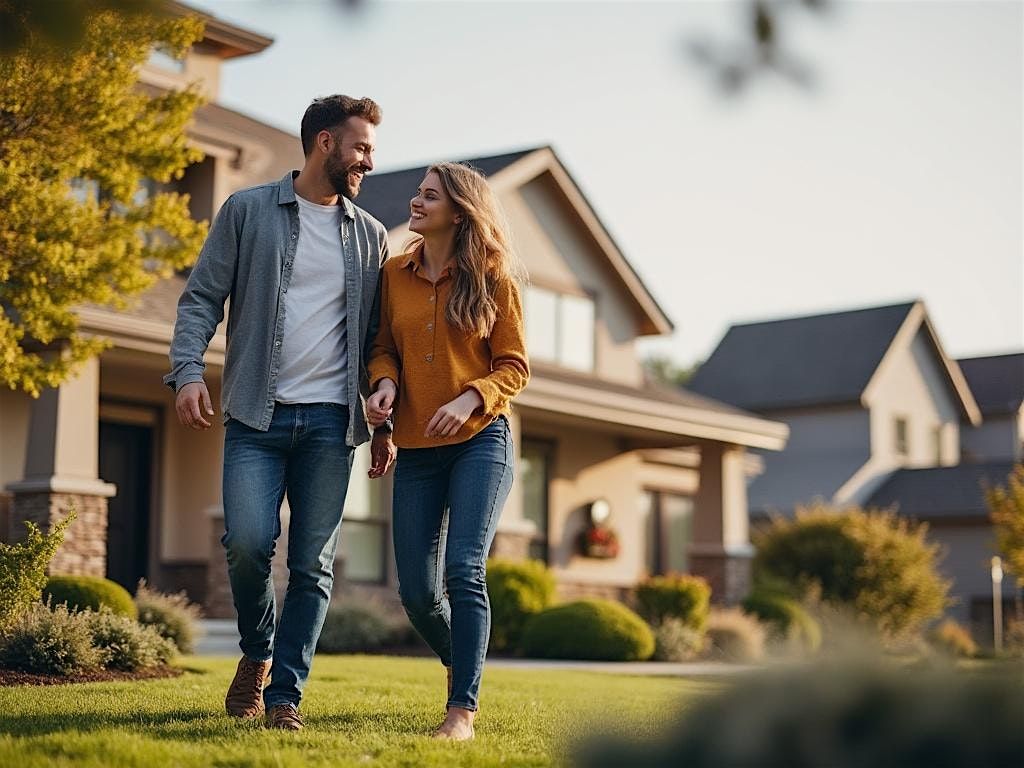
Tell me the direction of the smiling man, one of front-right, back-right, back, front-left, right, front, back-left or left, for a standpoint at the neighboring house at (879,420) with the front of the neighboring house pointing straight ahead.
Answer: front-right

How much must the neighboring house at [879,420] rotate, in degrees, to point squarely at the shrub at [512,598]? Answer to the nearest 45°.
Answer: approximately 45° to its right

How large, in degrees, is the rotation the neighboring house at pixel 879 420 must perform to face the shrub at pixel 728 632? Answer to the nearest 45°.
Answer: approximately 45° to its right

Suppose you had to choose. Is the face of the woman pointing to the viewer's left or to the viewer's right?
to the viewer's left

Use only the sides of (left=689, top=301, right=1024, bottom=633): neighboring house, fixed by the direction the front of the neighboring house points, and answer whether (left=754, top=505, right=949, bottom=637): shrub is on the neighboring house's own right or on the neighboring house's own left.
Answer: on the neighboring house's own right

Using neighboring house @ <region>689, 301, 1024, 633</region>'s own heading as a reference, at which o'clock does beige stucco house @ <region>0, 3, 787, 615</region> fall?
The beige stucco house is roughly at 2 o'clock from the neighboring house.

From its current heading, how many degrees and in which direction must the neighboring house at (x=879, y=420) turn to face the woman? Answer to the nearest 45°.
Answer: approximately 45° to its right

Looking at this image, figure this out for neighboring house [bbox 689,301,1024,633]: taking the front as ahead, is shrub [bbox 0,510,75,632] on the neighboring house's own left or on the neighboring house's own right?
on the neighboring house's own right

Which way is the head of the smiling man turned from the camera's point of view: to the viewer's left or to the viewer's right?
to the viewer's right

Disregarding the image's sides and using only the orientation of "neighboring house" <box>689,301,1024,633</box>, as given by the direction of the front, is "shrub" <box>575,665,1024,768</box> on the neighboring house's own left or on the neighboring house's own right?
on the neighboring house's own right

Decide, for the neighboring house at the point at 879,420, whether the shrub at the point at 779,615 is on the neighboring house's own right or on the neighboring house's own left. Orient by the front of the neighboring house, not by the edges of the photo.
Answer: on the neighboring house's own right

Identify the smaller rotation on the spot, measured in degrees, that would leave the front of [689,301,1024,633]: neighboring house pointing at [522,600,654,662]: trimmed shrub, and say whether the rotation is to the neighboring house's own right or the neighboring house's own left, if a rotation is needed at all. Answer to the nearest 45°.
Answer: approximately 45° to the neighboring house's own right

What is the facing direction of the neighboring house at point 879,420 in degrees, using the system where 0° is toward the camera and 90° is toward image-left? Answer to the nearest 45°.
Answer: approximately 315°

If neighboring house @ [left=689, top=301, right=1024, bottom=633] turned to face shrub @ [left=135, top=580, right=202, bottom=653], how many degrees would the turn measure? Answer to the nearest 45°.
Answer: approximately 45° to its right
